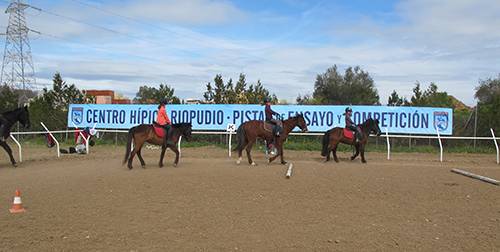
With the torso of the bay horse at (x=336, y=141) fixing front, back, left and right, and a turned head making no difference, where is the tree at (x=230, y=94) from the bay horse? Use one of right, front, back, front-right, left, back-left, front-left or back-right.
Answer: back-left

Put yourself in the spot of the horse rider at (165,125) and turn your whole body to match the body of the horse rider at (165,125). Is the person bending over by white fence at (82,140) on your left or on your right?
on your left

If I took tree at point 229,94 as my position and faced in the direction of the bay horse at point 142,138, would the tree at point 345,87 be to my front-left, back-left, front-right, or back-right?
back-left

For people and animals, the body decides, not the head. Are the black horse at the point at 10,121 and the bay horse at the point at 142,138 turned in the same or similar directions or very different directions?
same or similar directions

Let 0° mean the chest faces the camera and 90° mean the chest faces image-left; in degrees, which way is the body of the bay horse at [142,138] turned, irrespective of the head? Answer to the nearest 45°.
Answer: approximately 270°

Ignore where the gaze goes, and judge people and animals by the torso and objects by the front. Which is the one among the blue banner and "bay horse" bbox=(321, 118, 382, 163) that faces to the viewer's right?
the bay horse

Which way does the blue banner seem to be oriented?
toward the camera

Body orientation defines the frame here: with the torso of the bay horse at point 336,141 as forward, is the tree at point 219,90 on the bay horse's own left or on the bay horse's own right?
on the bay horse's own left

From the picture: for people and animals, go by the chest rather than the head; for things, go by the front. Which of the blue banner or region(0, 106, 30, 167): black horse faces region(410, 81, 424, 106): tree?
the black horse

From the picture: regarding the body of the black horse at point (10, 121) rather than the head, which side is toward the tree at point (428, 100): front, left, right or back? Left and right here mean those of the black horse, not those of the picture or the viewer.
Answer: front

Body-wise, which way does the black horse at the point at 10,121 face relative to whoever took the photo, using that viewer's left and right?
facing to the right of the viewer

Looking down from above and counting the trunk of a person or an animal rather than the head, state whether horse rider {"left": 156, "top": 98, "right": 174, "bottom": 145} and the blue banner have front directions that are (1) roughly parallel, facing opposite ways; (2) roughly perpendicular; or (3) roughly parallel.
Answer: roughly perpendicular

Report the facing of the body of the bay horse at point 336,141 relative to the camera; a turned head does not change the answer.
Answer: to the viewer's right

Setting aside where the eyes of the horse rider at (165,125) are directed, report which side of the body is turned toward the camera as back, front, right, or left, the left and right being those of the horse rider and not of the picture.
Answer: right

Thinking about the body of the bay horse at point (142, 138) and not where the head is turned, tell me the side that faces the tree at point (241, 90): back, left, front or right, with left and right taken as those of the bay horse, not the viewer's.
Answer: left

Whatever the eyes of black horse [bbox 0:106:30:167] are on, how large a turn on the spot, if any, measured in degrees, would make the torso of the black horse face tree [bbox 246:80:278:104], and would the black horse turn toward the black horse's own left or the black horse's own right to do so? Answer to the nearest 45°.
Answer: approximately 45° to the black horse's own left

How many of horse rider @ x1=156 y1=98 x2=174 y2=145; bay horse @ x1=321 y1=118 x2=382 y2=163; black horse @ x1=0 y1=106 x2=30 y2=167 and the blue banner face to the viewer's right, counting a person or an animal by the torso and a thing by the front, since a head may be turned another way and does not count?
3

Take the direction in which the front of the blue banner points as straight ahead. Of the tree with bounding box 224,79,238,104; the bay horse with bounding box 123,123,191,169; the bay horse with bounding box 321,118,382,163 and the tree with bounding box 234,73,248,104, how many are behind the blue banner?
2

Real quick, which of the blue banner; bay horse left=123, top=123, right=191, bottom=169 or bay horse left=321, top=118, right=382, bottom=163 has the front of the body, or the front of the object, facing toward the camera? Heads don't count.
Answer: the blue banner
